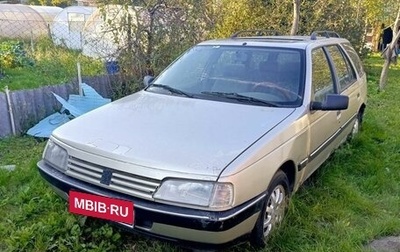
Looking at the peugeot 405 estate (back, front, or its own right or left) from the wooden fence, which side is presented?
right

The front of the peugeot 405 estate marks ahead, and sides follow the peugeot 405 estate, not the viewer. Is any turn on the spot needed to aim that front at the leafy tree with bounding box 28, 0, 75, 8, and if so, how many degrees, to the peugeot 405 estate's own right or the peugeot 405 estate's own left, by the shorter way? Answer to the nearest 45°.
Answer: approximately 135° to the peugeot 405 estate's own right

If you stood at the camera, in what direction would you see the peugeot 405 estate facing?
facing the viewer and to the left of the viewer
